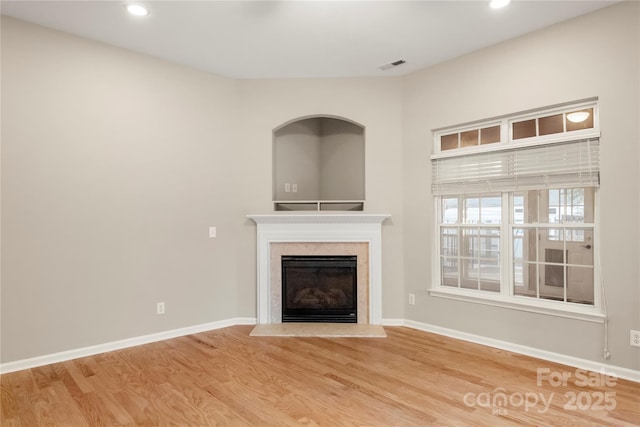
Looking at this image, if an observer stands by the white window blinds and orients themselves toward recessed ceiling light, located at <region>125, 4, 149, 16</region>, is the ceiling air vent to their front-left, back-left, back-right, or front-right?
front-right

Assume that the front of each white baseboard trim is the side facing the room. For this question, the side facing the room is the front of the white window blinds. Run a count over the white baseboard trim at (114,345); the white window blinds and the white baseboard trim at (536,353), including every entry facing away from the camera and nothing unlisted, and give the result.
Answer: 0

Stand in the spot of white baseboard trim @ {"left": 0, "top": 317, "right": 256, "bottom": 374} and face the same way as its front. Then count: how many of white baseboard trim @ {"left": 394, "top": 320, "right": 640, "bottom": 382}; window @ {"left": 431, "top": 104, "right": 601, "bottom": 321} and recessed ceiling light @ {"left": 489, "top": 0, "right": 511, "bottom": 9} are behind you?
0

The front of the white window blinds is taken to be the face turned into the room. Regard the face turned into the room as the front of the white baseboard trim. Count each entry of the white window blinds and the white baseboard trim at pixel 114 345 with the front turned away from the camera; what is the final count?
0

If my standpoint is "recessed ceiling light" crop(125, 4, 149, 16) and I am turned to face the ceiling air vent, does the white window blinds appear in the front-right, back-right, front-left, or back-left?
front-right

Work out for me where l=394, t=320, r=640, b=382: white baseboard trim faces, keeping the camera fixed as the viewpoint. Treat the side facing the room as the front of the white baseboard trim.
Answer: facing the viewer and to the left of the viewer

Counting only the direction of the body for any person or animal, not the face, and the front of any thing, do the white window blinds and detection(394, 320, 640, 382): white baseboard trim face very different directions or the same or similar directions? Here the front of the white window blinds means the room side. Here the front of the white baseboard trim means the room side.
same or similar directions

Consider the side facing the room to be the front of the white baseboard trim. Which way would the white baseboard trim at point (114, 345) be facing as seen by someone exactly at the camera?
facing the viewer and to the right of the viewer

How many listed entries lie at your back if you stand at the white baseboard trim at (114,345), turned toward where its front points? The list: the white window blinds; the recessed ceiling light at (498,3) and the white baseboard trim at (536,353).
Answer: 0

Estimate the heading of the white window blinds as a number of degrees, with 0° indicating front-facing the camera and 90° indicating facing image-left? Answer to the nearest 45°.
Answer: approximately 45°

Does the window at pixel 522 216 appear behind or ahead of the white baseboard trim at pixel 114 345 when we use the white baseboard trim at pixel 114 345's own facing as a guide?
ahead

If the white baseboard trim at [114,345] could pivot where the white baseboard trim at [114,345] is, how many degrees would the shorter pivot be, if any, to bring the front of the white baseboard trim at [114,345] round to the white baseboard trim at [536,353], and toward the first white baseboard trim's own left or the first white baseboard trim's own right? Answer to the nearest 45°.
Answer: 0° — it already faces it
